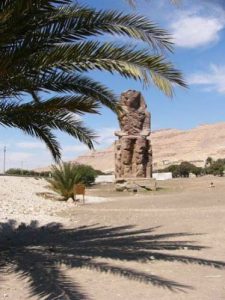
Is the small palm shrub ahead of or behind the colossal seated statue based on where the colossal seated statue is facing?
ahead

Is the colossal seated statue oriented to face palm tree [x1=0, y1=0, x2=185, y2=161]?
yes

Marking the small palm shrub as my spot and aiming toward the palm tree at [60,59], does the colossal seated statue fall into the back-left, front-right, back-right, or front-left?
back-left

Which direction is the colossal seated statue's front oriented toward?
toward the camera

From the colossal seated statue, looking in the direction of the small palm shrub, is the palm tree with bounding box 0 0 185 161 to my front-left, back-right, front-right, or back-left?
front-left
